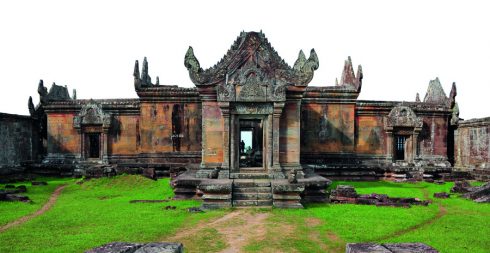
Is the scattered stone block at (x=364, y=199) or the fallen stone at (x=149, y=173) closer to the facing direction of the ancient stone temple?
the scattered stone block

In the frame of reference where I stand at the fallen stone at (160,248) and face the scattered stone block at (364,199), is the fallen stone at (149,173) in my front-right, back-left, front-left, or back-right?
front-left

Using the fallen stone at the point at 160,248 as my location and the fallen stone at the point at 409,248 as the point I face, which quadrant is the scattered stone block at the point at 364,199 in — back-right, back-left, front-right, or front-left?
front-left

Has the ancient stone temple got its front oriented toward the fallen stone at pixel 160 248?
yes

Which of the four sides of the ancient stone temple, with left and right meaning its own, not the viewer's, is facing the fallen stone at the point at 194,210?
front

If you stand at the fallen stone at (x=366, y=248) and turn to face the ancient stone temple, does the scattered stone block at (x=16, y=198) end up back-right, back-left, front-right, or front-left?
front-left

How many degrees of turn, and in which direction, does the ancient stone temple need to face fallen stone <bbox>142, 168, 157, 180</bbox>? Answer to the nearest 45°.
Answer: approximately 90° to its right

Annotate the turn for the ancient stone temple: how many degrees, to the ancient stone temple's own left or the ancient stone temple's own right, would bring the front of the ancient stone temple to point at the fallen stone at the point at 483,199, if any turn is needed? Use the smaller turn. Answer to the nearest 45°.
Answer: approximately 45° to the ancient stone temple's own left

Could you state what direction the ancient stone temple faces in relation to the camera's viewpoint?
facing the viewer

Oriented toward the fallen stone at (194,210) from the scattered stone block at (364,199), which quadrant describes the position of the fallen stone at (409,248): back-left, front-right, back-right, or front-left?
front-left

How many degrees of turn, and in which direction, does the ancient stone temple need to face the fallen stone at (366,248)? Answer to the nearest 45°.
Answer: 0° — it already faces it

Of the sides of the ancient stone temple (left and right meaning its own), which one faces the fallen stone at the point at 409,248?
front

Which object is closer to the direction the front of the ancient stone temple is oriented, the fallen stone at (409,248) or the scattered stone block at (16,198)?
the fallen stone

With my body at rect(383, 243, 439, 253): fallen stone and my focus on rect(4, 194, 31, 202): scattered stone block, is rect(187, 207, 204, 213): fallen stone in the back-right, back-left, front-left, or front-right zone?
front-right

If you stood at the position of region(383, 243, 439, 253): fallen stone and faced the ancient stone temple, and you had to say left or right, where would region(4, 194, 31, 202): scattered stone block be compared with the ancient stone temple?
left

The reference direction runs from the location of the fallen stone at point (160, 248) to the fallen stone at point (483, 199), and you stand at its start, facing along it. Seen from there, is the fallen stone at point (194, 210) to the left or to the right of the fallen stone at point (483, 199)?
left
